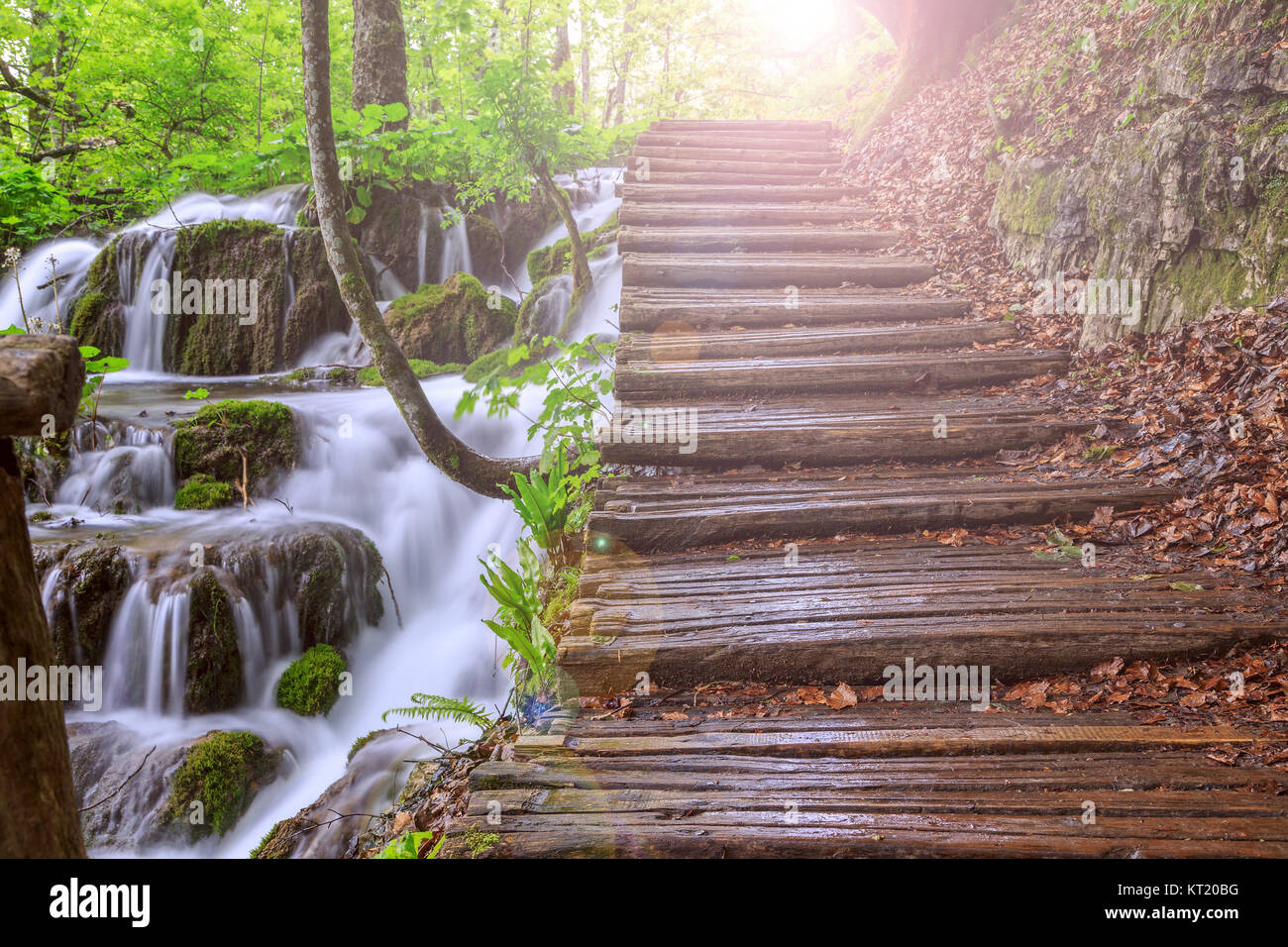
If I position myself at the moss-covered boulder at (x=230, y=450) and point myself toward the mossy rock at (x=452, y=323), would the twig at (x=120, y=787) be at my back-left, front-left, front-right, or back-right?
back-right

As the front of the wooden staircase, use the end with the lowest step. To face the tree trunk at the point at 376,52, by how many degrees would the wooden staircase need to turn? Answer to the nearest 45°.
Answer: approximately 135° to its right

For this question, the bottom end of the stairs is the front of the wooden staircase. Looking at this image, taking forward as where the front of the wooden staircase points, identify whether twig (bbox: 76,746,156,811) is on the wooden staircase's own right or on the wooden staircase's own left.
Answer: on the wooden staircase's own right

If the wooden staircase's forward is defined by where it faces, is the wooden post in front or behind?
in front

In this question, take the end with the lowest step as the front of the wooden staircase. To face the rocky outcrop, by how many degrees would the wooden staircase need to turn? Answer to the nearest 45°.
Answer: approximately 135° to its left

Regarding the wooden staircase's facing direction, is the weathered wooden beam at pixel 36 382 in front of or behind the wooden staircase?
in front

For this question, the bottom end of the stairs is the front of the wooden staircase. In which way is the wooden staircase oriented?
toward the camera

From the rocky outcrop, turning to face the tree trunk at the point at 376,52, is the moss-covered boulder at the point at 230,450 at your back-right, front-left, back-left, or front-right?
front-left

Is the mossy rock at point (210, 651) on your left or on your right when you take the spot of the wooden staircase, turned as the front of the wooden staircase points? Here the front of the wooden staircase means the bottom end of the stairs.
on your right

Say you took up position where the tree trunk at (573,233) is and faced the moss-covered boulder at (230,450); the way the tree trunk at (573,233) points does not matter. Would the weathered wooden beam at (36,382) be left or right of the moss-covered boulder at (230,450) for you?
left
